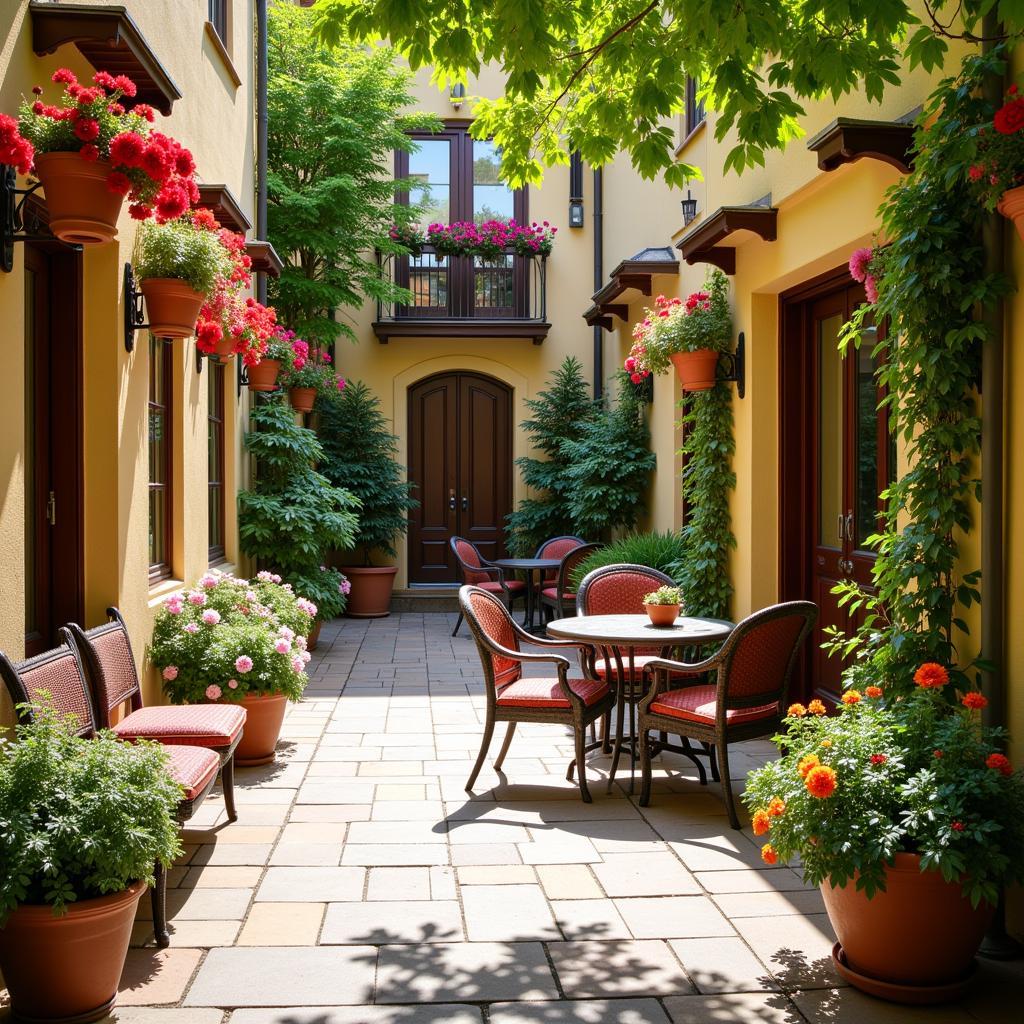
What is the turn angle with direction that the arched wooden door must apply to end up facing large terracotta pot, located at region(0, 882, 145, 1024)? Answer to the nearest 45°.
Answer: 0° — it already faces it

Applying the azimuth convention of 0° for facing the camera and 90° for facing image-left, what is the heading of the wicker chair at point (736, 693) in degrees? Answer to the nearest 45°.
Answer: approximately 135°

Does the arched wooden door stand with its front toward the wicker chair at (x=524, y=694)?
yes

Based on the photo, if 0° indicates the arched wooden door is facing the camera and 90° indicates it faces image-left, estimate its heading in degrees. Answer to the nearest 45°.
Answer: approximately 0°

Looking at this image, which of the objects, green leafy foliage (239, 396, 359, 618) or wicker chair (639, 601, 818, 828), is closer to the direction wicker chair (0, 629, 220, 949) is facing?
the wicker chair

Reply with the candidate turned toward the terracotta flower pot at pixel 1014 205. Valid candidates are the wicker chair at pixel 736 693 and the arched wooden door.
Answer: the arched wooden door

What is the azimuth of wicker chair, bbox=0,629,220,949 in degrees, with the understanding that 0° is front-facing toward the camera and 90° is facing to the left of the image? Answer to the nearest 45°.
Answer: approximately 315°

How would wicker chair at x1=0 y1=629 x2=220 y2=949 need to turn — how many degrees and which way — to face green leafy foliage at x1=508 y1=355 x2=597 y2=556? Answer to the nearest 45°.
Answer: approximately 90° to its left
